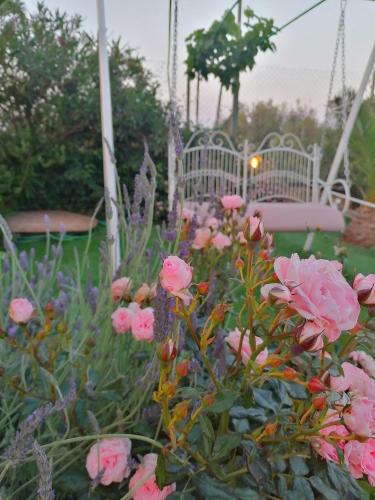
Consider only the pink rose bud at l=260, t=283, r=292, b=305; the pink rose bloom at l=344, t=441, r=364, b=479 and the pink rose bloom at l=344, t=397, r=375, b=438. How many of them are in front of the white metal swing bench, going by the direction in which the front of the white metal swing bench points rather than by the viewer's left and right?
3

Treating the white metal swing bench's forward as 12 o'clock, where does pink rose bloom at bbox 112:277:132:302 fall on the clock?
The pink rose bloom is roughly at 12 o'clock from the white metal swing bench.

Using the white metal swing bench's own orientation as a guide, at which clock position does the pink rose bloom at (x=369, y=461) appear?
The pink rose bloom is roughly at 12 o'clock from the white metal swing bench.

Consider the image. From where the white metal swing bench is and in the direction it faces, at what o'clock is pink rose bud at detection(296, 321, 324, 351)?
The pink rose bud is roughly at 12 o'clock from the white metal swing bench.

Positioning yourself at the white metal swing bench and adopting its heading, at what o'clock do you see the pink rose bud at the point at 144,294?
The pink rose bud is roughly at 12 o'clock from the white metal swing bench.

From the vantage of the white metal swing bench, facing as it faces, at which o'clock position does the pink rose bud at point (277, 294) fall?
The pink rose bud is roughly at 12 o'clock from the white metal swing bench.

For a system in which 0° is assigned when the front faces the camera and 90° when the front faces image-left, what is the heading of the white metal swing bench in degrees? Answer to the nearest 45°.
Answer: approximately 0°
